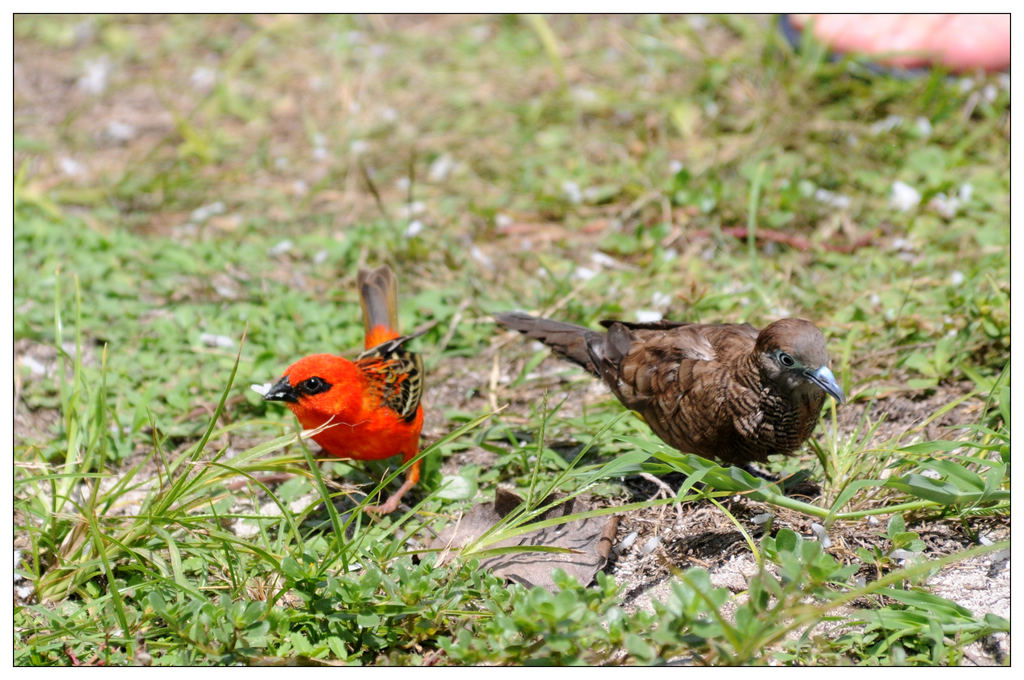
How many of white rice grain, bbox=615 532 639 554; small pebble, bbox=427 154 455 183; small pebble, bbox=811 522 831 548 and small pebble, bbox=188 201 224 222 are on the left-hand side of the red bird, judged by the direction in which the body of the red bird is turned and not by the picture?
2

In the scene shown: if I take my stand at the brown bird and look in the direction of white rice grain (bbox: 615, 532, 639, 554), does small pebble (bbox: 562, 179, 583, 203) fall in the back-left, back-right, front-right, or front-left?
back-right

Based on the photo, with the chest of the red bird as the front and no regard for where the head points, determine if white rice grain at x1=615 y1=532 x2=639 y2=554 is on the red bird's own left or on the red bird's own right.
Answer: on the red bird's own left

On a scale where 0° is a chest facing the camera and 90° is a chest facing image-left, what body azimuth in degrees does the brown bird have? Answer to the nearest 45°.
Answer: approximately 315°

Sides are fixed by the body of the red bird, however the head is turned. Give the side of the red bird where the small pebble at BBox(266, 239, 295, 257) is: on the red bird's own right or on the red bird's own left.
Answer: on the red bird's own right

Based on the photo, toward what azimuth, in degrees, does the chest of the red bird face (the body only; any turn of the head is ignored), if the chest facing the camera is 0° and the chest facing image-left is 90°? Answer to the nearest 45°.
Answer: approximately 45°

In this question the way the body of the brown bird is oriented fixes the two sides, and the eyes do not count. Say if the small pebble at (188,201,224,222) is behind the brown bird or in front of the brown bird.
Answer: behind

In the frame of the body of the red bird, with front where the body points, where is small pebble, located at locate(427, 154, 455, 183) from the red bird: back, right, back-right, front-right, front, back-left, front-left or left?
back-right
